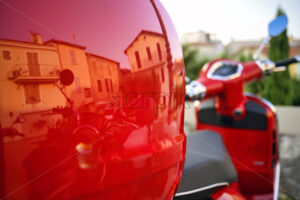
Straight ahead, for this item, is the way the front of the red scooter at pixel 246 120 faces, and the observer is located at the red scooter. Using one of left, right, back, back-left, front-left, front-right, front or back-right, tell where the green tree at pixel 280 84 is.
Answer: front-left

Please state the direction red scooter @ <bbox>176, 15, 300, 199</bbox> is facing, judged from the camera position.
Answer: facing away from the viewer and to the right of the viewer
